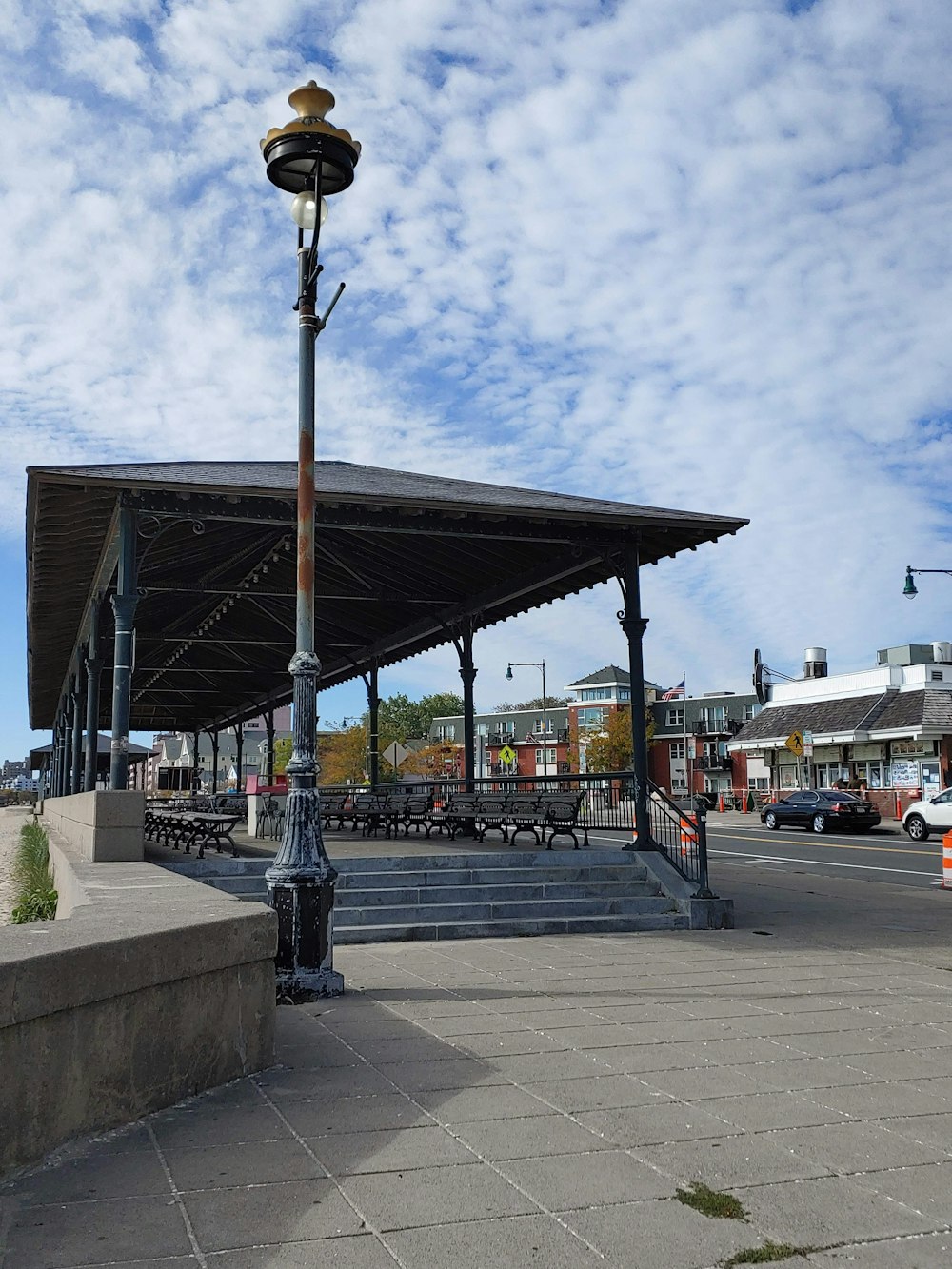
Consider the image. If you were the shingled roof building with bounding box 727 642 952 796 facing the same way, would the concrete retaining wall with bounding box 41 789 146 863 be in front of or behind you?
in front

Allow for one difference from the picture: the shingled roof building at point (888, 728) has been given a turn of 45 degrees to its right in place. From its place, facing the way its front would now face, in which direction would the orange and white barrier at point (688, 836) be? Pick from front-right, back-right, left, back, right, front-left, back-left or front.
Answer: left

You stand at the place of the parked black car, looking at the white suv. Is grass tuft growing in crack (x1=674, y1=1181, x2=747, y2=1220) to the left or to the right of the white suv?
right

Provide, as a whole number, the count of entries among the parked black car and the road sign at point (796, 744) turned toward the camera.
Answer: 1

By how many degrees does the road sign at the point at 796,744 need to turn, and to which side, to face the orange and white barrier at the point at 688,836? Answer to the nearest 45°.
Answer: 0° — it already faces it

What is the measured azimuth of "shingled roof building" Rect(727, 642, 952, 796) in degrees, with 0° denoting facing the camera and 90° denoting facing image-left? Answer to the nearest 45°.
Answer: approximately 45°

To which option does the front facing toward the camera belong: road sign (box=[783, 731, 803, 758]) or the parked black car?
the road sign

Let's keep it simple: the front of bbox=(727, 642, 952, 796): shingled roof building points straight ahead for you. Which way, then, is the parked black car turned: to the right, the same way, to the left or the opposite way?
to the right

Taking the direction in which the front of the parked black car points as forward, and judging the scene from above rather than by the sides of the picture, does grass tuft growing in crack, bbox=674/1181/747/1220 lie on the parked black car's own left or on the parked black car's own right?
on the parked black car's own left

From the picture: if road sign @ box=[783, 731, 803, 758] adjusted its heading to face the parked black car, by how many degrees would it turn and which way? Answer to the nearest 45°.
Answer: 0° — it already faces it

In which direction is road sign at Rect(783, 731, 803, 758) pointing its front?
toward the camera

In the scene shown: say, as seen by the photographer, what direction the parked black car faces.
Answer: facing away from the viewer and to the left of the viewer

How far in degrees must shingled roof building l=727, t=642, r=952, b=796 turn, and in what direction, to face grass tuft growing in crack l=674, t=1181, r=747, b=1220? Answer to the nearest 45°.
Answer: approximately 45° to its left

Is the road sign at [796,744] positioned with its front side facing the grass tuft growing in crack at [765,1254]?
yes

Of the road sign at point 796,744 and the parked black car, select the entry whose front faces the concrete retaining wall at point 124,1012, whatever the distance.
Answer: the road sign

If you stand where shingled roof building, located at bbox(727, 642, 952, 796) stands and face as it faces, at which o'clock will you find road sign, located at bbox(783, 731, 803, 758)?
The road sign is roughly at 1 o'clock from the shingled roof building.
